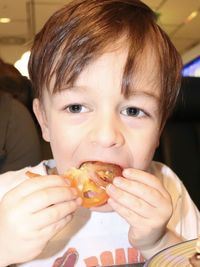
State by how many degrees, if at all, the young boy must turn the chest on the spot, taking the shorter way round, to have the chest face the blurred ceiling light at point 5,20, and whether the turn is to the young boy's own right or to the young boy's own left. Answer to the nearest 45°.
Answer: approximately 180°

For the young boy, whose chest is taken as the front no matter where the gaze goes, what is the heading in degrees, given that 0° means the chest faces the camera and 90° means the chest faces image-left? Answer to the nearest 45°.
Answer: approximately 0°

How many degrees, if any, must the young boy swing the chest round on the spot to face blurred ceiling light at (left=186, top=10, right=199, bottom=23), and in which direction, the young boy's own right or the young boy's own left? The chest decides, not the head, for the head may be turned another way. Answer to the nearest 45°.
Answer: approximately 180°
